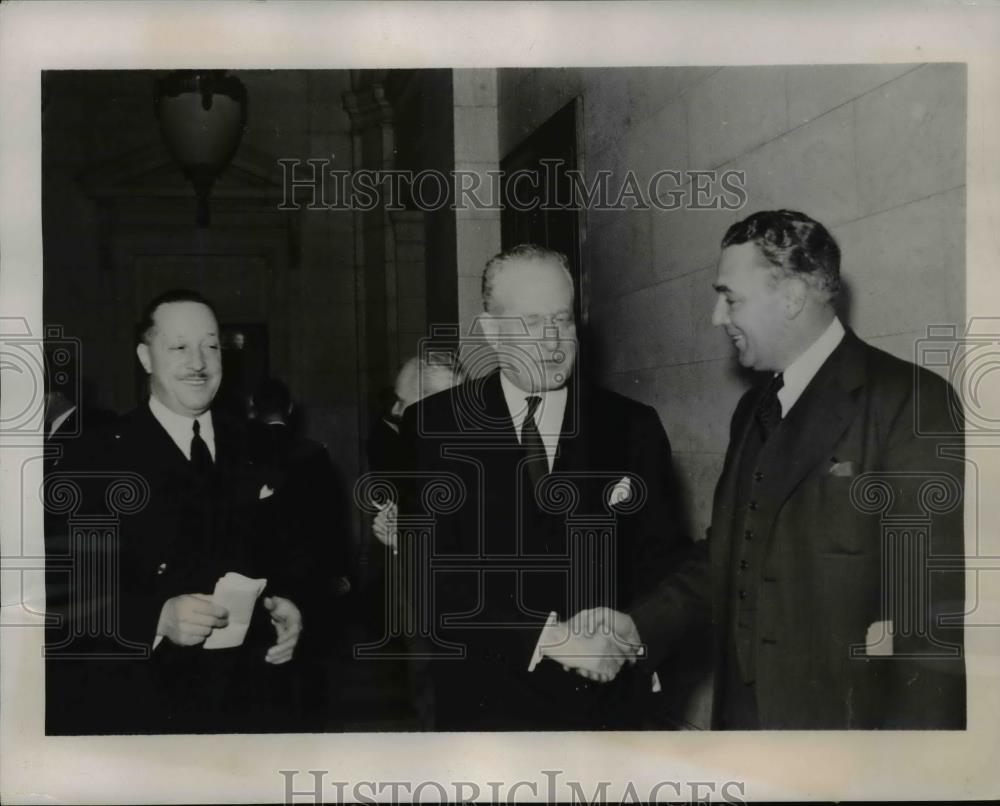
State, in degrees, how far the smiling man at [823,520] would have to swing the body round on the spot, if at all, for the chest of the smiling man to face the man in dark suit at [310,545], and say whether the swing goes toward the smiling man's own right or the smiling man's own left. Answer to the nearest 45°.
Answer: approximately 45° to the smiling man's own right

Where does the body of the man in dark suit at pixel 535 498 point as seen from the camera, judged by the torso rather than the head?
toward the camera

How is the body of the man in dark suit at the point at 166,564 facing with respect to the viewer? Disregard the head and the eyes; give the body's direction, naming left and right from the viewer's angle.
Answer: facing the viewer and to the right of the viewer

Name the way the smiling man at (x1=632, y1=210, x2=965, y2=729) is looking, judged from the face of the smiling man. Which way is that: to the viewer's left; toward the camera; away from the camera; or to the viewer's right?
to the viewer's left

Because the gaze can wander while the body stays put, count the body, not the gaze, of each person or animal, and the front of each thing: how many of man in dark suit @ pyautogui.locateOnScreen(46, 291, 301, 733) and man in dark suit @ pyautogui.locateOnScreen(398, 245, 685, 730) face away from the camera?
0
